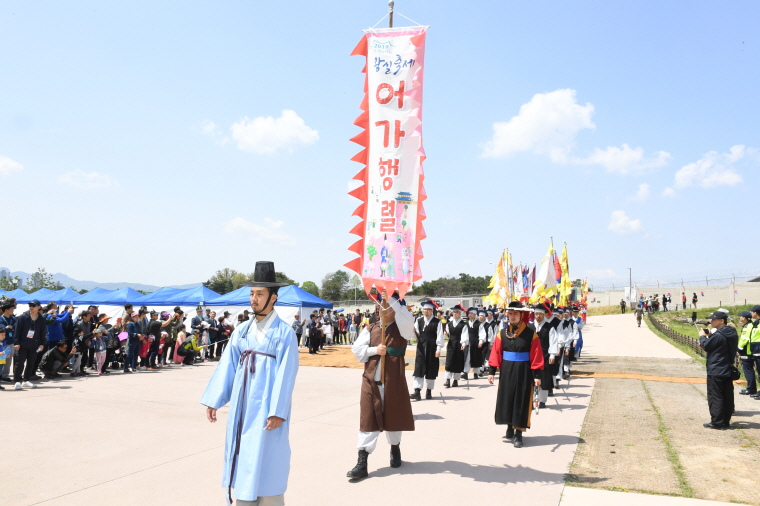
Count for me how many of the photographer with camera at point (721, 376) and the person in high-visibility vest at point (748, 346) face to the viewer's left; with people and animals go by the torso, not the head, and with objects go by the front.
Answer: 2

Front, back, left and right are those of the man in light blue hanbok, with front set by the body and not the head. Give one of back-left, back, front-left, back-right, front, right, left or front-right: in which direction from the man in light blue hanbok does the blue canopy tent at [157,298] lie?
back-right

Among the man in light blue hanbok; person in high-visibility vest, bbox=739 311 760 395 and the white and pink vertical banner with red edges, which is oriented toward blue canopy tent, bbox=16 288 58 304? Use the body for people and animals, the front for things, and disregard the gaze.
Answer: the person in high-visibility vest

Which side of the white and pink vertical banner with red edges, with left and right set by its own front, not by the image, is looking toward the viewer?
front

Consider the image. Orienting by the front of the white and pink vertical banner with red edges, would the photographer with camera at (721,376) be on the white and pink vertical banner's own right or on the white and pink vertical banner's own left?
on the white and pink vertical banner's own left

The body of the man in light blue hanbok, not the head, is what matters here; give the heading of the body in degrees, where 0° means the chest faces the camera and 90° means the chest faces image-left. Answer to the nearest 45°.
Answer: approximately 45°

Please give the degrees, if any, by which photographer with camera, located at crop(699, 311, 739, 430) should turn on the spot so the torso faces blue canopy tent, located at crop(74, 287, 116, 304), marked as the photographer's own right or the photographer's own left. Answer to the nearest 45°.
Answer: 0° — they already face it

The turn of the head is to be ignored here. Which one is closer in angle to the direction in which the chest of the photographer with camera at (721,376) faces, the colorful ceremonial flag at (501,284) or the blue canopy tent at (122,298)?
the blue canopy tent

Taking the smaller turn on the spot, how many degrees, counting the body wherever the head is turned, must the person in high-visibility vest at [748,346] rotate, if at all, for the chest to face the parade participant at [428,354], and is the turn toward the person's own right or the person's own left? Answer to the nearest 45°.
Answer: approximately 45° to the person's own left

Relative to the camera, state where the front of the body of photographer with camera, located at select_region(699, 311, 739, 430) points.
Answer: to the viewer's left

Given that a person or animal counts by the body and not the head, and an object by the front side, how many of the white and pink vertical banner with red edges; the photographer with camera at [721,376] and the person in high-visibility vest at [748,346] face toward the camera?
1

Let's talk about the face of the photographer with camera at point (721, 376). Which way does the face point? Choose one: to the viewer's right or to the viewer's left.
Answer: to the viewer's left

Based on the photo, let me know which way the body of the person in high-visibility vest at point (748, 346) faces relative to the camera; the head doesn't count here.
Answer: to the viewer's left

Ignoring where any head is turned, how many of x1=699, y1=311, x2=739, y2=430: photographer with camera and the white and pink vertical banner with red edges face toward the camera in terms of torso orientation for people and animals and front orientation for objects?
1

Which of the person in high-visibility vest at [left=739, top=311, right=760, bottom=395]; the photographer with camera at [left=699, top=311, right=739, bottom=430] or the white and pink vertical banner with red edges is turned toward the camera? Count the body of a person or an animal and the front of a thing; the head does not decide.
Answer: the white and pink vertical banner with red edges

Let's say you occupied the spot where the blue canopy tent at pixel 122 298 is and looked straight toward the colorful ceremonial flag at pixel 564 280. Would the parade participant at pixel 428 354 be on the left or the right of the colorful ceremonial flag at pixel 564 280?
right

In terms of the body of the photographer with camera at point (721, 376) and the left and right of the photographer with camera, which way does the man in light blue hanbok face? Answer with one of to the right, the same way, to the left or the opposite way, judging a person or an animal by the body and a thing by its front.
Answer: to the left
